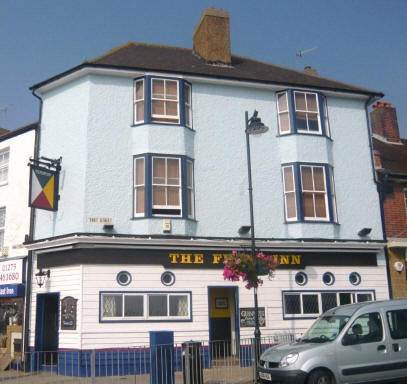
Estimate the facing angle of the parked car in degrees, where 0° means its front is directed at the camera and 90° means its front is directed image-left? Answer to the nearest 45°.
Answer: approximately 45°

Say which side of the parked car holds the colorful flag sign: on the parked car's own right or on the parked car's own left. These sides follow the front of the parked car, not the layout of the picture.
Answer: on the parked car's own right

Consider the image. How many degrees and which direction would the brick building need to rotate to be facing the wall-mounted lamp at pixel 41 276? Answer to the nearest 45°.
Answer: approximately 45° to its right

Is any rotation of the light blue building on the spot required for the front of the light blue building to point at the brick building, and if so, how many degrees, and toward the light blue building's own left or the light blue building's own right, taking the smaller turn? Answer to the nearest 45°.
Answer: approximately 90° to the light blue building's own left

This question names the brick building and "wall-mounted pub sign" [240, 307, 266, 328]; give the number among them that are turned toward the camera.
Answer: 2

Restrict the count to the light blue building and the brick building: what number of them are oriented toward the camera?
2
